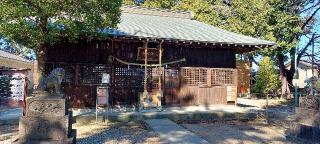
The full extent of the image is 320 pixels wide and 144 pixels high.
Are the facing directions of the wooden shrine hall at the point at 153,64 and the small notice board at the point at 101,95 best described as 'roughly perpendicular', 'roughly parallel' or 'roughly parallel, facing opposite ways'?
roughly parallel

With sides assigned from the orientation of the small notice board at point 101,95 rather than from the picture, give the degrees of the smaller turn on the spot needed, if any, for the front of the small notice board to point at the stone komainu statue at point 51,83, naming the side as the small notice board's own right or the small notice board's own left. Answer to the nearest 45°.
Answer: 0° — it already faces it

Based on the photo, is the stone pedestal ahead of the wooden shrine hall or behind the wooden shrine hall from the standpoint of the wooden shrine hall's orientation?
ahead

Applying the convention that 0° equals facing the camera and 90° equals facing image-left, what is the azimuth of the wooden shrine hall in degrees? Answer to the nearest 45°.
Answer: approximately 0°

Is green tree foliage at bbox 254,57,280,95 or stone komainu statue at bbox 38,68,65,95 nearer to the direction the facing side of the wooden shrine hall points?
the stone komainu statue

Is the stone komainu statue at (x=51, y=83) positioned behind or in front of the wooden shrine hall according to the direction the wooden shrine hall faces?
in front

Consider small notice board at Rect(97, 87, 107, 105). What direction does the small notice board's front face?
toward the camera

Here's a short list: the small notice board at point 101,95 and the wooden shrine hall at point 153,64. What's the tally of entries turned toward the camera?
2

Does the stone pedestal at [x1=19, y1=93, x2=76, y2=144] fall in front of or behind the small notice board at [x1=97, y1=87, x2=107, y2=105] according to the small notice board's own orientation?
in front

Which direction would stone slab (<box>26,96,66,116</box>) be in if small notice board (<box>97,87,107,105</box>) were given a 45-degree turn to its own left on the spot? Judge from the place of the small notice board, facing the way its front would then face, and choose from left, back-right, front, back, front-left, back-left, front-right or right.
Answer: front-right

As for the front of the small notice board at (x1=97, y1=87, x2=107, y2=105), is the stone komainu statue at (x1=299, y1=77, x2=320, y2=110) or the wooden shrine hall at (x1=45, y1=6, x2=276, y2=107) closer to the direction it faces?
the stone komainu statue
